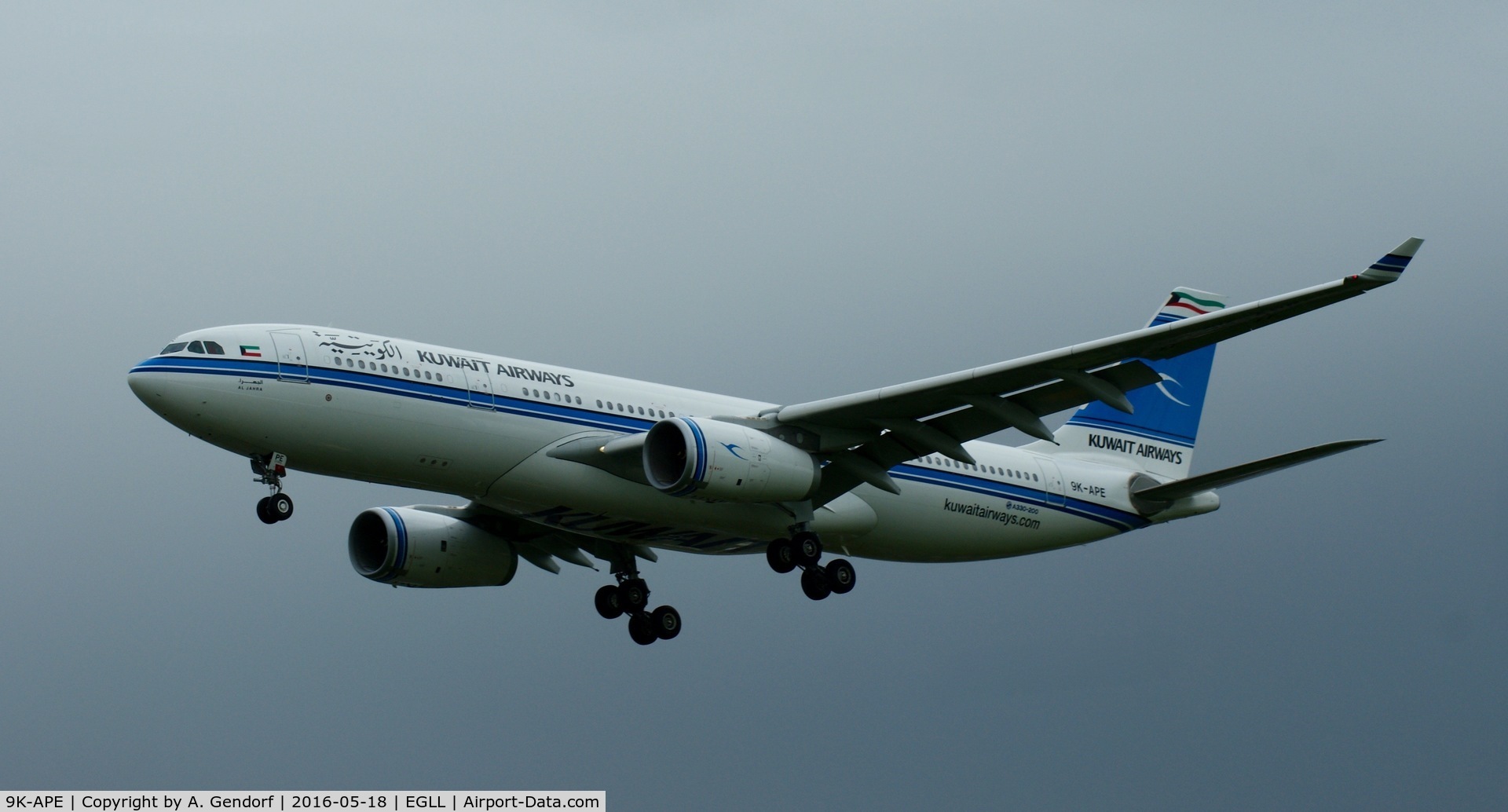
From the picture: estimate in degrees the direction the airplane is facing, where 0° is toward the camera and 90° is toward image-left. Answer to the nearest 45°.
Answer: approximately 45°
